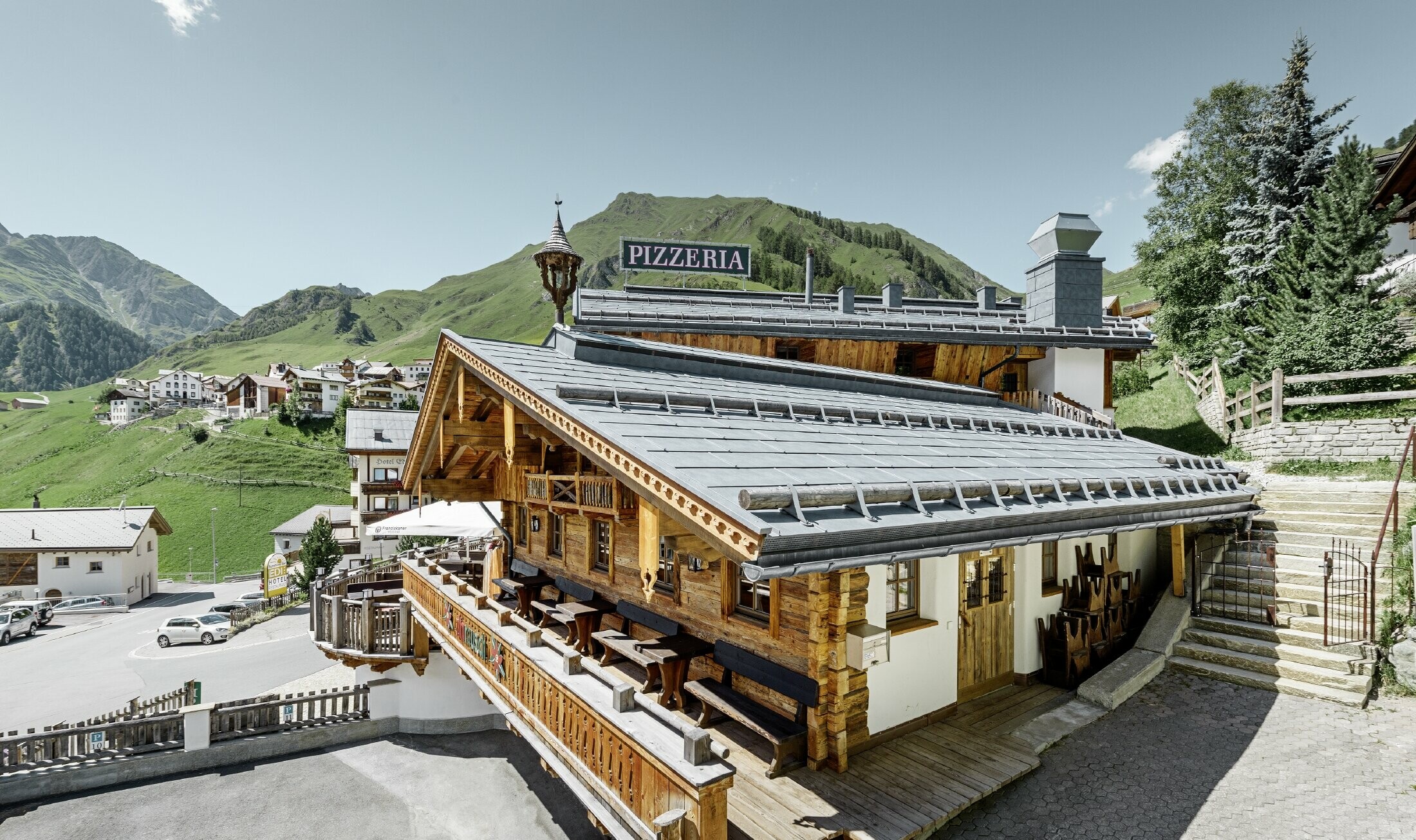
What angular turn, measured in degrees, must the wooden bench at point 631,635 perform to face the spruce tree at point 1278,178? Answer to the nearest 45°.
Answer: approximately 180°

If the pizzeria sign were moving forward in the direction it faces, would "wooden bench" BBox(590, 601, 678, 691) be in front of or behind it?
in front

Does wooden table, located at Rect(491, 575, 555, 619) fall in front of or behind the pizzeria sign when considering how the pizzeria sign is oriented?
in front

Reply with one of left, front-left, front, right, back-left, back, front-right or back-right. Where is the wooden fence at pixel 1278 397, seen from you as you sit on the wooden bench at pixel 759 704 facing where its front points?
back

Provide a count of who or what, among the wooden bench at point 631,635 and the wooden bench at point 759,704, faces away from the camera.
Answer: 0

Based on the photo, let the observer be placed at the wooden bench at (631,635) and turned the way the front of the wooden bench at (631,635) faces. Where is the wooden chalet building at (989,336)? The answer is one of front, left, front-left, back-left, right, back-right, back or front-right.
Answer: back

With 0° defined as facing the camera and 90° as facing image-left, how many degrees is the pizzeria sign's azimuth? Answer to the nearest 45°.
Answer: approximately 0°

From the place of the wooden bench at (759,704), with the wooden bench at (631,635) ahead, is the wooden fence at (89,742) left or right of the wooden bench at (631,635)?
left

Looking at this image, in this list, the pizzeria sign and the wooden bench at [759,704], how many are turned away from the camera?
0

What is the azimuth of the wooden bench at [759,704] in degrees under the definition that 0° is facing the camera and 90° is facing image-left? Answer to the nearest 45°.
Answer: approximately 45°
